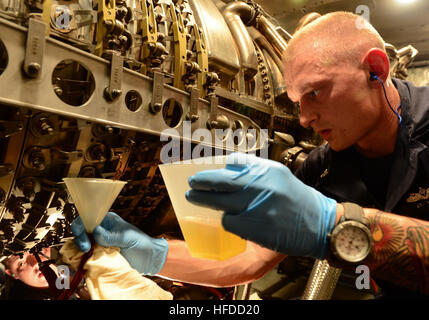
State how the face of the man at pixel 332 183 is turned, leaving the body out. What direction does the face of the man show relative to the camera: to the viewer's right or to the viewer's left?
to the viewer's left

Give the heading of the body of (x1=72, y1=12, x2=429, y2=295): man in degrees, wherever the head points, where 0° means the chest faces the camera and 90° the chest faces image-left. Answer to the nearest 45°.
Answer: approximately 45°
